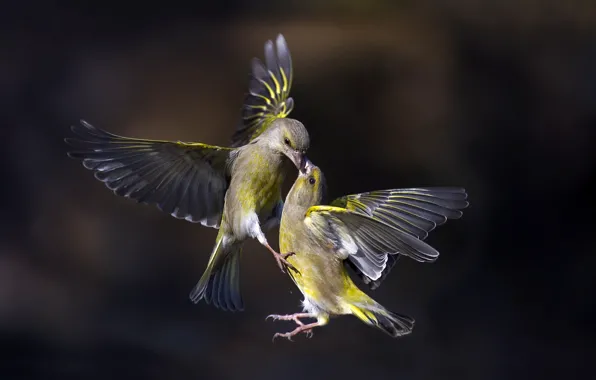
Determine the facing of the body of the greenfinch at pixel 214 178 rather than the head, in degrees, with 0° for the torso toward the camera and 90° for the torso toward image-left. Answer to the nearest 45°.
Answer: approximately 315°

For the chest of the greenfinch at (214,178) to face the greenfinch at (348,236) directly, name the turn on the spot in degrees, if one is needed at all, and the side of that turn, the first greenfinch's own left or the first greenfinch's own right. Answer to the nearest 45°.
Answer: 0° — it already faces it
